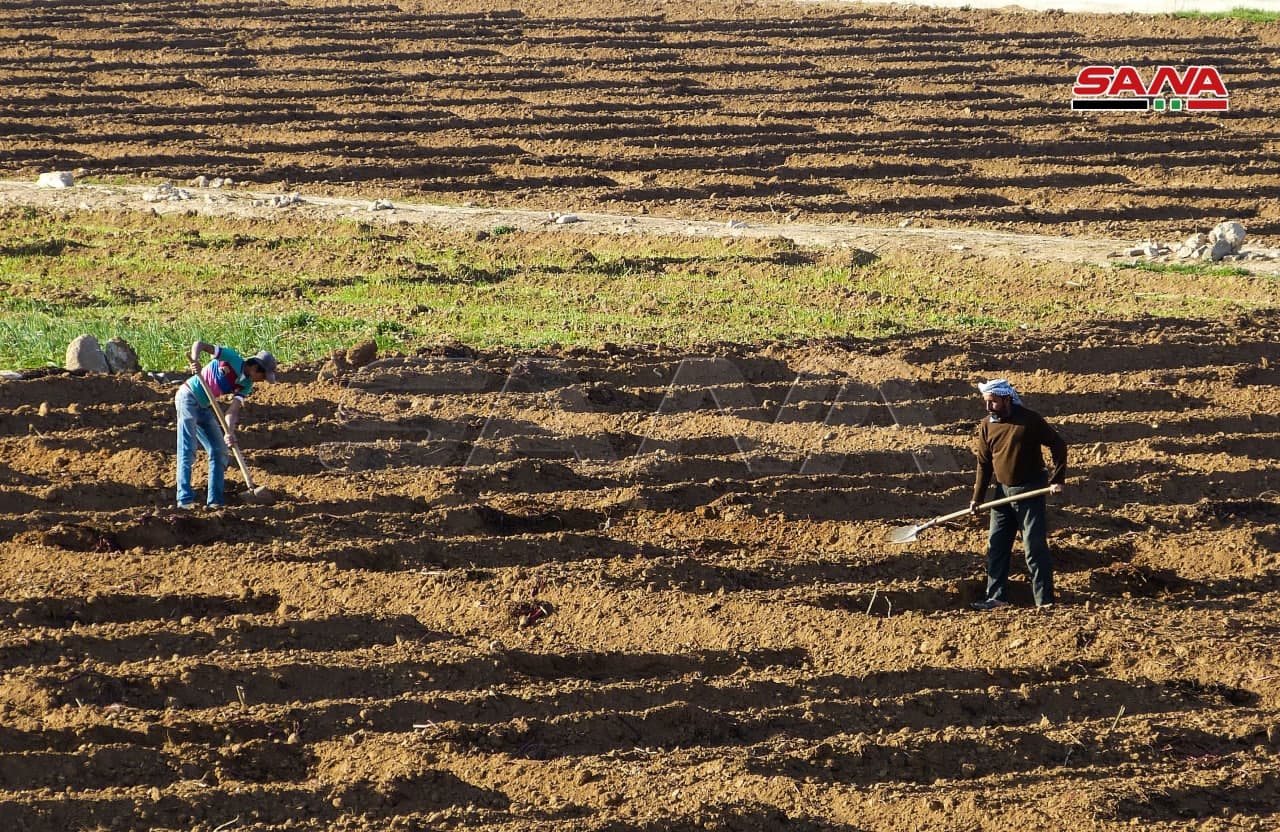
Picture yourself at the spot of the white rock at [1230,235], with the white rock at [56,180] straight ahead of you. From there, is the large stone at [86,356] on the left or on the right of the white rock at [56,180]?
left

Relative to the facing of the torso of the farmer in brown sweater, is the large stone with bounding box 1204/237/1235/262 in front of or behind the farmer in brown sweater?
behind

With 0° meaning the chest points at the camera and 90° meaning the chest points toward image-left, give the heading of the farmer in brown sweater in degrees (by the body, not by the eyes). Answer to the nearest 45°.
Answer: approximately 45°

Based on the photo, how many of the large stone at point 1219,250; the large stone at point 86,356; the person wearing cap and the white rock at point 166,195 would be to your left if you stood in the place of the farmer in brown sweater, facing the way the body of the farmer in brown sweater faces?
0

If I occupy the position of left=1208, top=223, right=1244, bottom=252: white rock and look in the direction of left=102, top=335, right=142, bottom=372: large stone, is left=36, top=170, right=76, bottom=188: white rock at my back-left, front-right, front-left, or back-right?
front-right

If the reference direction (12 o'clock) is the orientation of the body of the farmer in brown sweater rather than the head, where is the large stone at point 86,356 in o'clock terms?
The large stone is roughly at 2 o'clock from the farmer in brown sweater.

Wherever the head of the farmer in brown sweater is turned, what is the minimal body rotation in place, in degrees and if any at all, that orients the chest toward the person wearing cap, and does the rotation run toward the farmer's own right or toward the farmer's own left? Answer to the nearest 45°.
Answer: approximately 45° to the farmer's own right

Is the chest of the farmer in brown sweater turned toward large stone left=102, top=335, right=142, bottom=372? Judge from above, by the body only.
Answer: no

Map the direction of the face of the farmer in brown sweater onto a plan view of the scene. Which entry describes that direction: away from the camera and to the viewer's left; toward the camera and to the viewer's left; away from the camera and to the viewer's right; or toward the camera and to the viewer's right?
toward the camera and to the viewer's left

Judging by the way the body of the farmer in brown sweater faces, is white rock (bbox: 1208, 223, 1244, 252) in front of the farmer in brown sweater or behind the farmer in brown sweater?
behind

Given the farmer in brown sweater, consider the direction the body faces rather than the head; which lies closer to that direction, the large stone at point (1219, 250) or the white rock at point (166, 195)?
the white rock

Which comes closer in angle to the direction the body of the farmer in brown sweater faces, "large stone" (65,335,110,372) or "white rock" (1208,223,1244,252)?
the large stone

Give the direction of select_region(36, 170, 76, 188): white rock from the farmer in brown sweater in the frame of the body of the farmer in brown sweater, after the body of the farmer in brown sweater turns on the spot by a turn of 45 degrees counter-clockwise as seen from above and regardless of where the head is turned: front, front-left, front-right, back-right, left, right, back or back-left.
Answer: back-right

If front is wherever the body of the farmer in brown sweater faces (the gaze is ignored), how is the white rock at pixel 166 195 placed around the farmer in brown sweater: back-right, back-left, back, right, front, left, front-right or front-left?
right
